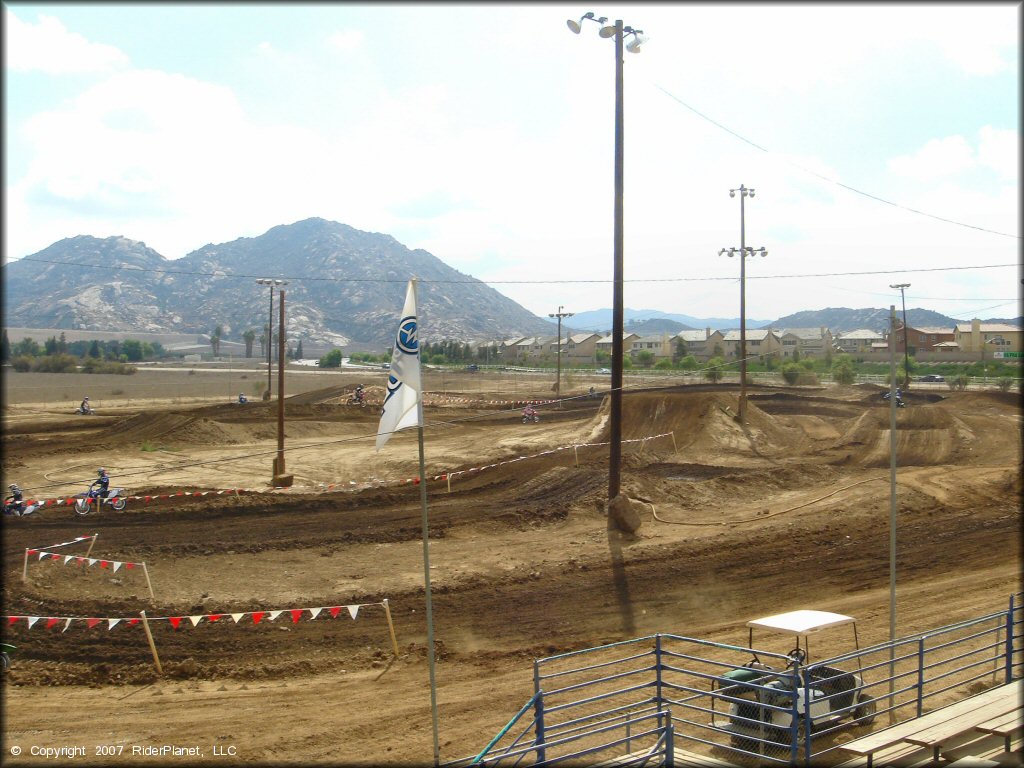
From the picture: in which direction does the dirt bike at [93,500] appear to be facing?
to the viewer's left

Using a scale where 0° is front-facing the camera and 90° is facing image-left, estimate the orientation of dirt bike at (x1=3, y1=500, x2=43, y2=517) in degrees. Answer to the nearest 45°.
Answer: approximately 90°

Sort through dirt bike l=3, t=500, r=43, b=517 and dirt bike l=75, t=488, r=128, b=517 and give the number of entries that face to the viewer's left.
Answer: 2

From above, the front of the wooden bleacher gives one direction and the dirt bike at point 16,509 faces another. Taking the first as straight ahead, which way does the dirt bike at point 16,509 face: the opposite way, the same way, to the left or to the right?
to the left

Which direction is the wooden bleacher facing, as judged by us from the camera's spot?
facing away from the viewer and to the left of the viewer
